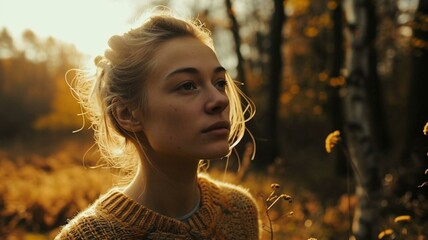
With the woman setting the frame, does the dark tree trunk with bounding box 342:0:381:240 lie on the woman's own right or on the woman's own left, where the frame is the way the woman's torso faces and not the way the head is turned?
on the woman's own left

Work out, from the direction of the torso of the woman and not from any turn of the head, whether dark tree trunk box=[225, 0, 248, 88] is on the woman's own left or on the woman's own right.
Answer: on the woman's own left

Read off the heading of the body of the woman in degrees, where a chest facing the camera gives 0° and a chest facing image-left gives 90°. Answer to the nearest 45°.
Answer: approximately 315°

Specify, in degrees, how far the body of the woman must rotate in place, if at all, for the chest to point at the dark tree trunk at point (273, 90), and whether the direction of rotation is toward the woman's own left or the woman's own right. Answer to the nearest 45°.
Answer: approximately 135° to the woman's own left
